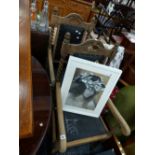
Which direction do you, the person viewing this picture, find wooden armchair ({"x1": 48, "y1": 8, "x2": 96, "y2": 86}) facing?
facing the viewer and to the right of the viewer

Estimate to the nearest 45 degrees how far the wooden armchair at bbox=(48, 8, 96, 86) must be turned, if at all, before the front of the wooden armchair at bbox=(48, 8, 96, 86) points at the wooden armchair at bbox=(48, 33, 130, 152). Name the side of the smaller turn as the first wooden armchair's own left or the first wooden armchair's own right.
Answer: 0° — it already faces it

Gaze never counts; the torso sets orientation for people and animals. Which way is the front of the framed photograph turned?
toward the camera

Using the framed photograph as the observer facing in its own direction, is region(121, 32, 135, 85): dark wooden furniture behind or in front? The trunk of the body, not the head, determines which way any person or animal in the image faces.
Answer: behind

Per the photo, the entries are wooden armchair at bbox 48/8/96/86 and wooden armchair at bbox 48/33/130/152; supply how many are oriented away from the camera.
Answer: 0

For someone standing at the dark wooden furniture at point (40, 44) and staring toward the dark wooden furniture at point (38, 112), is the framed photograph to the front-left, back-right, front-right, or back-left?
front-left

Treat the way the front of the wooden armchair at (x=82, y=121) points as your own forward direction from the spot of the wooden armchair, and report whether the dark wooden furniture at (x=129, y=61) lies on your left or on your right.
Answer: on your left

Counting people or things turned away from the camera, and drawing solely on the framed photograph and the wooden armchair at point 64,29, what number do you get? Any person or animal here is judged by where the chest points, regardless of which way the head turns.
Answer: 0

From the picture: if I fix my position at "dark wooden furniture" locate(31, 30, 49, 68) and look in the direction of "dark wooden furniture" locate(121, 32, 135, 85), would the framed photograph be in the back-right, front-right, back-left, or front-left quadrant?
front-right

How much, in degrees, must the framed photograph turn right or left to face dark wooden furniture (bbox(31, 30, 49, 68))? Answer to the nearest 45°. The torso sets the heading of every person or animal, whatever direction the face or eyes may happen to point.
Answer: approximately 135° to its right
